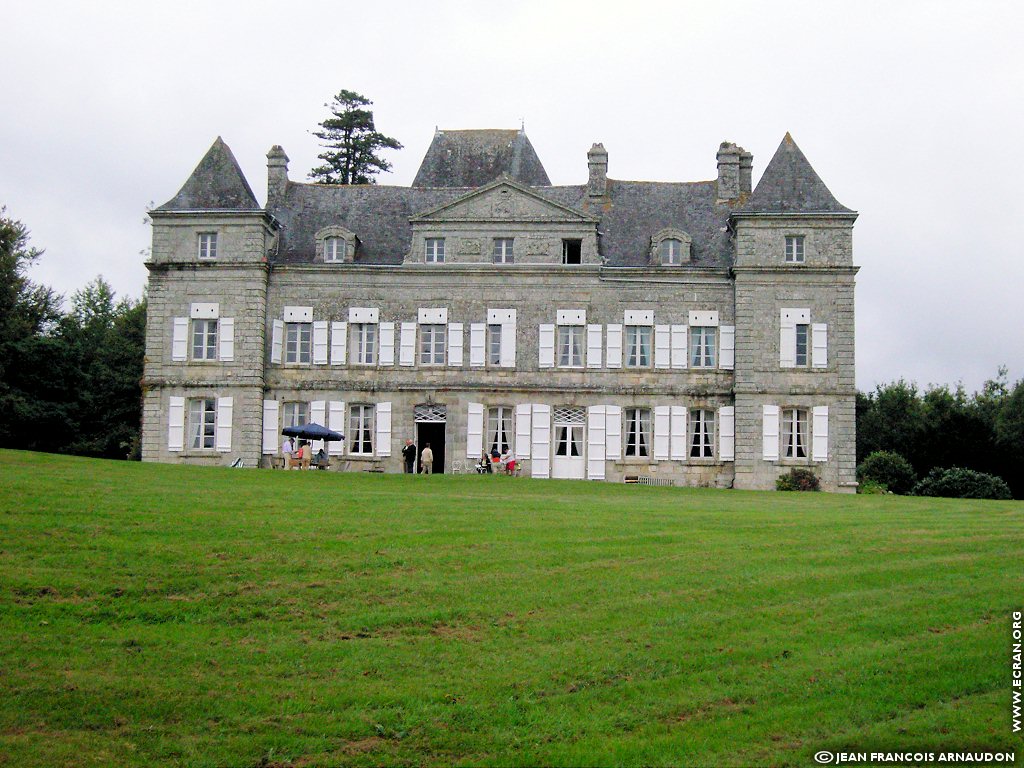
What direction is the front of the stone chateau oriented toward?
toward the camera

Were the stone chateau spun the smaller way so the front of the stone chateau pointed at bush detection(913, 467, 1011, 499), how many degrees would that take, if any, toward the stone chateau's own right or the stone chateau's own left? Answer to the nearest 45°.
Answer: approximately 90° to the stone chateau's own left

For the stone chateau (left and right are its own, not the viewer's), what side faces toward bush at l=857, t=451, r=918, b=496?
left
